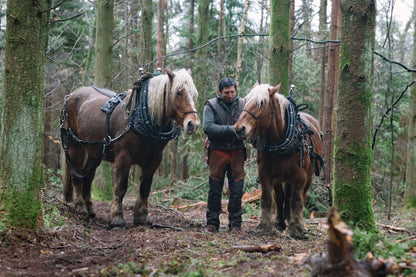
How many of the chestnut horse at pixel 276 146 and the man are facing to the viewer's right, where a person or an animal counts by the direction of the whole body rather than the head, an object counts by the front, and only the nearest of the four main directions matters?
0

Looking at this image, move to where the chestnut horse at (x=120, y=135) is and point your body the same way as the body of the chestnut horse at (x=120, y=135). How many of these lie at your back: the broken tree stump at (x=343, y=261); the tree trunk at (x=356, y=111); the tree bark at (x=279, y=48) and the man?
0

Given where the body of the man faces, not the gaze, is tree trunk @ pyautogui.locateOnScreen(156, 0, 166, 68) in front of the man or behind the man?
behind

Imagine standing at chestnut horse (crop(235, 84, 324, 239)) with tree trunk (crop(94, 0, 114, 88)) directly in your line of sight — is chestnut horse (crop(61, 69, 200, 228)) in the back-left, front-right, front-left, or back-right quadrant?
front-left

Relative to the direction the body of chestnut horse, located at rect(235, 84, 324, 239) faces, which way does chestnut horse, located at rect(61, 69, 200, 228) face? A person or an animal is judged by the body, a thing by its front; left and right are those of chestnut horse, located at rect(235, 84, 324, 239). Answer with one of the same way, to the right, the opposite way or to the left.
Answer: to the left

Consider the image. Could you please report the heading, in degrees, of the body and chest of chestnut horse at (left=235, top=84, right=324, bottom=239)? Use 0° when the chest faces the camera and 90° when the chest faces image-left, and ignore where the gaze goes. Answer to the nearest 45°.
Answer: approximately 45°

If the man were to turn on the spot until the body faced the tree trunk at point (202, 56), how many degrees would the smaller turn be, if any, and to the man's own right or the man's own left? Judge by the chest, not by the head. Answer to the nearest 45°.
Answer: approximately 180°

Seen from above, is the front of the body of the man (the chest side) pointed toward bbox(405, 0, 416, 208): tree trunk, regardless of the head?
no

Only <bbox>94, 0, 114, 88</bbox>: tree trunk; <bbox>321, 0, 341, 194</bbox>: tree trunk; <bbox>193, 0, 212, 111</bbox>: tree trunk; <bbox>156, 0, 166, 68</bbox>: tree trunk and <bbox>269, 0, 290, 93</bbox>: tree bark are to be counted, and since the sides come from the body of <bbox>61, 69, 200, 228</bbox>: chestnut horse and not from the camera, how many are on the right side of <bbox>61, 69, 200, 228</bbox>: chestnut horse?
0

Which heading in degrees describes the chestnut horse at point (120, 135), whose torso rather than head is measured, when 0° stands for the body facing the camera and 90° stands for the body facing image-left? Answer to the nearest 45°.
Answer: approximately 315°

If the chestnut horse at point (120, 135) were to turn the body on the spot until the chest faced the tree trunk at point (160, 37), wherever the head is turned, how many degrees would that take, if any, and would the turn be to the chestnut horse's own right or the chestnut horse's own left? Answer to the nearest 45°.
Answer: approximately 135° to the chestnut horse's own left

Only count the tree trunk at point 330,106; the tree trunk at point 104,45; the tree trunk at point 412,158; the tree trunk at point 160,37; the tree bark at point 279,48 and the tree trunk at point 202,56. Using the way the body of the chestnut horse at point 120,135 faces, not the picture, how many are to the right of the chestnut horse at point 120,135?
0

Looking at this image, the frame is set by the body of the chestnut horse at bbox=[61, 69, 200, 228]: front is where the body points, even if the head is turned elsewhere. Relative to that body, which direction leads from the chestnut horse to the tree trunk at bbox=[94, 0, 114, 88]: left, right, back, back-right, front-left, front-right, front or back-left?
back-left

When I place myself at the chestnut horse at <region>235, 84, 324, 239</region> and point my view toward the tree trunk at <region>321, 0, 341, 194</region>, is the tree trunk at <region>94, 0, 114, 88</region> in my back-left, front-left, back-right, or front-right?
front-left

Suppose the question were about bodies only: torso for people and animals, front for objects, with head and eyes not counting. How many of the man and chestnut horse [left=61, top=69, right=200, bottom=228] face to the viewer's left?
0

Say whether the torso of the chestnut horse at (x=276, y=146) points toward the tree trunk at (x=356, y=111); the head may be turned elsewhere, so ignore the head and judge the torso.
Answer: no
